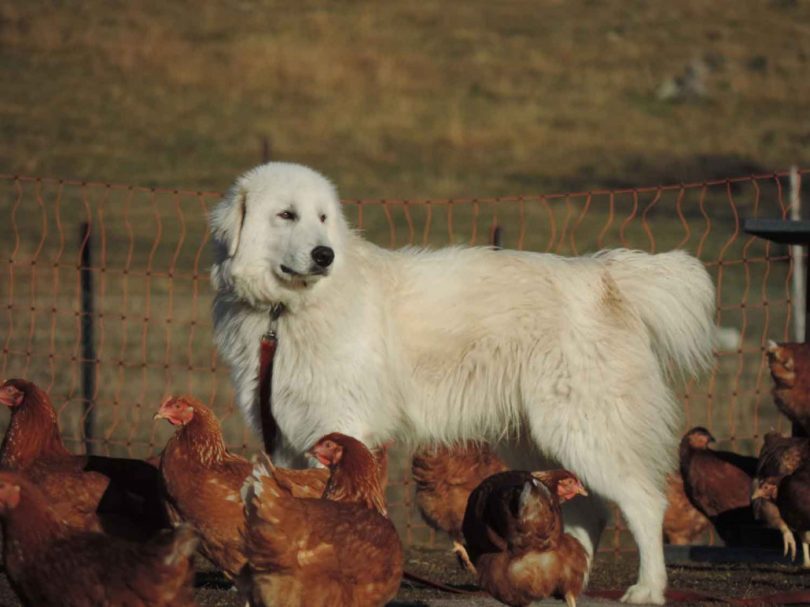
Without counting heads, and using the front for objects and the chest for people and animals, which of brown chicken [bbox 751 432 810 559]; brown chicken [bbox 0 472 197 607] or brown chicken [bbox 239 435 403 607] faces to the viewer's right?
brown chicken [bbox 239 435 403 607]

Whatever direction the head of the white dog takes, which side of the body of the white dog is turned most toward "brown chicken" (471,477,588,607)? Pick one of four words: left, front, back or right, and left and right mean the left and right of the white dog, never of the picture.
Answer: left

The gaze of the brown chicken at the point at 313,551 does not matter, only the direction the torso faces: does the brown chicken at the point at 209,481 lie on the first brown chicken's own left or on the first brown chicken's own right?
on the first brown chicken's own left

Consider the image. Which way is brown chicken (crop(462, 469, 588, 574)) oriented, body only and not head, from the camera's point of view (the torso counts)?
to the viewer's right

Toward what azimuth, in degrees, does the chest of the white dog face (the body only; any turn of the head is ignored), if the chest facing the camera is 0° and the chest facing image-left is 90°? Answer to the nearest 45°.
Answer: approximately 90°

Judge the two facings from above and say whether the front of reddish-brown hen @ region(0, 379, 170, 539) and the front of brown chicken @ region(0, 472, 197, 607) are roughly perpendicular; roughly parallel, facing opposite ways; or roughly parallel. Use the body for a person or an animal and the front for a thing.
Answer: roughly parallel

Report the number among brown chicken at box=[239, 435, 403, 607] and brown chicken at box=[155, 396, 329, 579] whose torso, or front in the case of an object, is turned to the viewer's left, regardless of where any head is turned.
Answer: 1

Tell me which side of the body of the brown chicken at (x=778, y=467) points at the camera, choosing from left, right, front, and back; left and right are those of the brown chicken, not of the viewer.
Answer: left

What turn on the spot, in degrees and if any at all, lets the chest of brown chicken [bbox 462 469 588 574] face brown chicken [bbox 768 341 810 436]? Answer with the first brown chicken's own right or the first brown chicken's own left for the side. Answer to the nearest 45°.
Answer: approximately 45° to the first brown chicken's own left

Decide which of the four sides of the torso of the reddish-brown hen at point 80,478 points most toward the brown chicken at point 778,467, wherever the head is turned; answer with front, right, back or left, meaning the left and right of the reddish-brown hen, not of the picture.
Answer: back

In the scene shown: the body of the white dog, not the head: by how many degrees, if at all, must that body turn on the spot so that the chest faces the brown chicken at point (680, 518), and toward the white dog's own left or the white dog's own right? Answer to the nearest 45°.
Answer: approximately 135° to the white dog's own right

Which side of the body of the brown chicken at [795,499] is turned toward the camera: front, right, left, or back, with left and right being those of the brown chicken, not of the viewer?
left

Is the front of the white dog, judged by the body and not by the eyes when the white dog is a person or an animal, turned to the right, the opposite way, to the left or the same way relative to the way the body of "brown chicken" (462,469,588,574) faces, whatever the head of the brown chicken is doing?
the opposite way

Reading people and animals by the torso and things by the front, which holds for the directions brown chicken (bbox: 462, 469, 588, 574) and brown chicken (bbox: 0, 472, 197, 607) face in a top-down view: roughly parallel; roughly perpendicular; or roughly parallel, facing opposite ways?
roughly parallel, facing opposite ways

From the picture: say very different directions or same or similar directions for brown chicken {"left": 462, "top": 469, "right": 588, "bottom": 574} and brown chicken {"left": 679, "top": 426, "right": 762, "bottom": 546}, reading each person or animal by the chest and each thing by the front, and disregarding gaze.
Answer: very different directions

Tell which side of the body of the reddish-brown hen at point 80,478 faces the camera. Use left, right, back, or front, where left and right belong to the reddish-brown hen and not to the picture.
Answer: left

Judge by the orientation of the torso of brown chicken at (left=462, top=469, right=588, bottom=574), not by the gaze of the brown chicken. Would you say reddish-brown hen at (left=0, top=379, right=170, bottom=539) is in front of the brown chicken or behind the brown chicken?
behind

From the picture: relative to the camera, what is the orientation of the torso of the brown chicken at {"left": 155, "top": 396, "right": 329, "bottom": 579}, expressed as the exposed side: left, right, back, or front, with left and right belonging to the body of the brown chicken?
left
